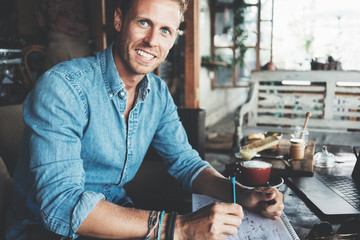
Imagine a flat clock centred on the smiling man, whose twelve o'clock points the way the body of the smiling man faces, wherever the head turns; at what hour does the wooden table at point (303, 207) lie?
The wooden table is roughly at 11 o'clock from the smiling man.

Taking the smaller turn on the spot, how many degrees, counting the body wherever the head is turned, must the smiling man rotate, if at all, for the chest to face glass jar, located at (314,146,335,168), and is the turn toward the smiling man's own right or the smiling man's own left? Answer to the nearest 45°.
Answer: approximately 45° to the smiling man's own left

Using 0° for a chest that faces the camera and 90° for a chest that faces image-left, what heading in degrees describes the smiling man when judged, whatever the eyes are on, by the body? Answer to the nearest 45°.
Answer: approximately 315°

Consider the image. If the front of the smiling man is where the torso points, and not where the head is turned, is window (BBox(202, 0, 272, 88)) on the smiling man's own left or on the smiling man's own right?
on the smiling man's own left

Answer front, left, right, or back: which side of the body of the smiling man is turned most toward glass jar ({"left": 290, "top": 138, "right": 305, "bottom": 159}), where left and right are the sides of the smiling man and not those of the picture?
left

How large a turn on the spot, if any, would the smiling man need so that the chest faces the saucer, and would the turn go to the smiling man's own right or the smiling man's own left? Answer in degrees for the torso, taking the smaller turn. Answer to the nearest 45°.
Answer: approximately 45° to the smiling man's own left

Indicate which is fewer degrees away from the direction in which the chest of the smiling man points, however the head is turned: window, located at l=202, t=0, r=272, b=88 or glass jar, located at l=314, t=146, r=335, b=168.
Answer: the glass jar
